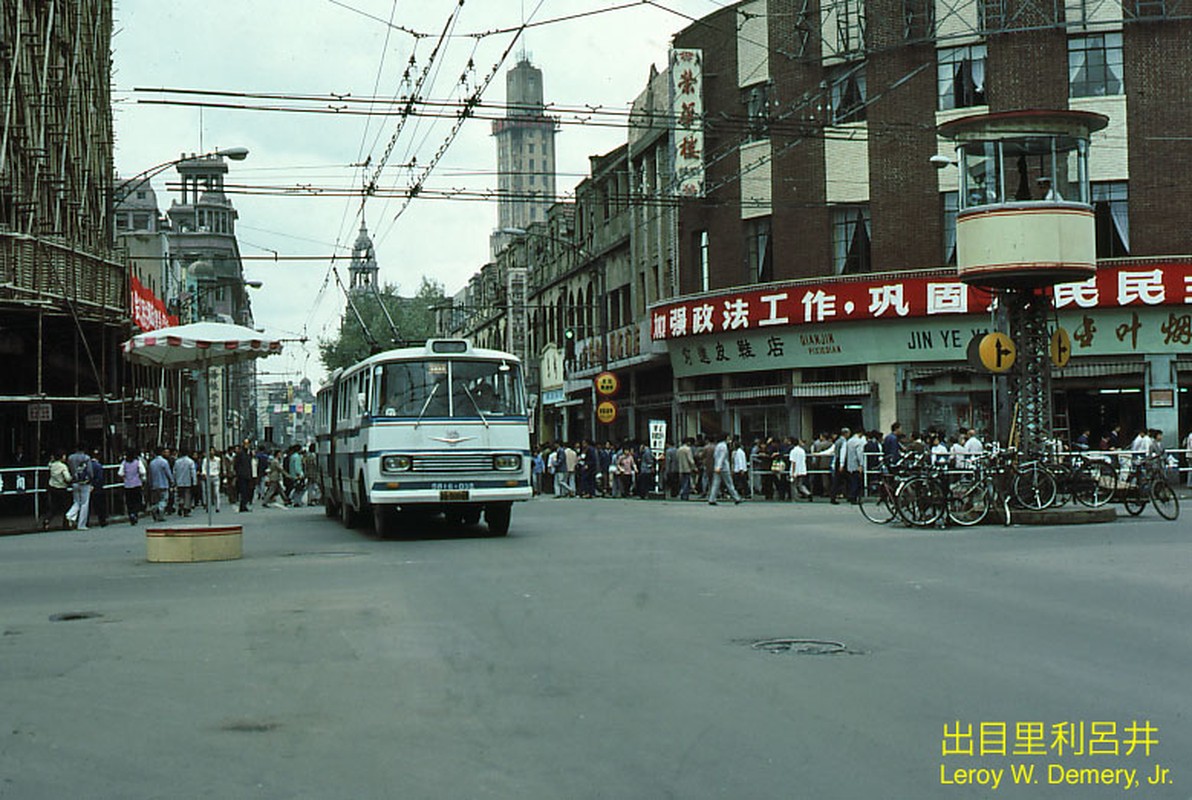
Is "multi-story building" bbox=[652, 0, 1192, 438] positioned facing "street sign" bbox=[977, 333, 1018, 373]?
yes

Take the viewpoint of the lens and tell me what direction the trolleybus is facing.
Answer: facing the viewer

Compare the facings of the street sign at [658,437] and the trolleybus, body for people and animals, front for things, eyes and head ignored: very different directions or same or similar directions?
same or similar directions

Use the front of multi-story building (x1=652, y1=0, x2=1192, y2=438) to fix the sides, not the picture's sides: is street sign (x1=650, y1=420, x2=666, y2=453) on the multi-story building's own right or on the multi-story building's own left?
on the multi-story building's own right

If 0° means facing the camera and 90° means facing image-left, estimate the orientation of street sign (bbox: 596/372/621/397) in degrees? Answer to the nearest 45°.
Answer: approximately 0°

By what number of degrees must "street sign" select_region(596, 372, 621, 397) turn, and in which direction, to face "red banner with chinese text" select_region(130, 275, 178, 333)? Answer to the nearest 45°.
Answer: approximately 45° to its right

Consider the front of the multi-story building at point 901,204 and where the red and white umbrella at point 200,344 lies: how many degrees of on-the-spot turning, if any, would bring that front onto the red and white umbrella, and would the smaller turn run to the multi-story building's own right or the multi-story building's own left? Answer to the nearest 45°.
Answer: approximately 45° to the multi-story building's own right

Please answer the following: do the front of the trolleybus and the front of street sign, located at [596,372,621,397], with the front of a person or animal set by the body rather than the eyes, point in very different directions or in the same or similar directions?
same or similar directions

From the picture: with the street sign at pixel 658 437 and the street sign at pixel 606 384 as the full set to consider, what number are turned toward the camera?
2

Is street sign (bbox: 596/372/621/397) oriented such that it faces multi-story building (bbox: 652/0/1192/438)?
no

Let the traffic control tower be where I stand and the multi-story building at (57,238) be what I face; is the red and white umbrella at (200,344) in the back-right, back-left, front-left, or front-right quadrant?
front-left

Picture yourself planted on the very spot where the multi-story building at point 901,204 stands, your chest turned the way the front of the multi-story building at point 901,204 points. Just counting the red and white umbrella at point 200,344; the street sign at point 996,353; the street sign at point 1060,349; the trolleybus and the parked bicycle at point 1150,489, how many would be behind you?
0

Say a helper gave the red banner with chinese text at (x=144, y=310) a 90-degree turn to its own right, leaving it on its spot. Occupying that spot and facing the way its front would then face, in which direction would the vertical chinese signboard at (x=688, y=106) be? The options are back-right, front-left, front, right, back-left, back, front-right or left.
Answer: back-left

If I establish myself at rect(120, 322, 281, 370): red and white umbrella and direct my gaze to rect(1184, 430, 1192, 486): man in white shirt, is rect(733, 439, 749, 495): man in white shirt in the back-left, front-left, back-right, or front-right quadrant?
front-left

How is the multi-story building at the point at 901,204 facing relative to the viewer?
toward the camera

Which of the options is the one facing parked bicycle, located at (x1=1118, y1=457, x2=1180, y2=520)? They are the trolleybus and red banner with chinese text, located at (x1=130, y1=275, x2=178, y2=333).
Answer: the red banner with chinese text

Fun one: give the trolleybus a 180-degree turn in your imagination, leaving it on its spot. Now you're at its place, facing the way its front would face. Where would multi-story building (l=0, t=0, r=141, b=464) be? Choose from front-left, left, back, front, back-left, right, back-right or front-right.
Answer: front-left

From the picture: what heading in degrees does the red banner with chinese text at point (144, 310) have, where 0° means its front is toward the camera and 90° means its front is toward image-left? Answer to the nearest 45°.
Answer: approximately 315°

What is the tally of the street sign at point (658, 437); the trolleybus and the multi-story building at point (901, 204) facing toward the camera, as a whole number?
3
